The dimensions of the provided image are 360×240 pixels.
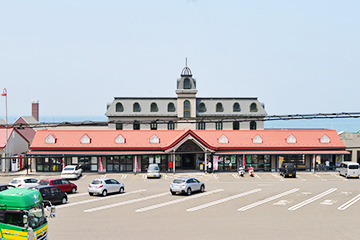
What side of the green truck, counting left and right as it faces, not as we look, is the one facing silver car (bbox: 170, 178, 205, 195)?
left

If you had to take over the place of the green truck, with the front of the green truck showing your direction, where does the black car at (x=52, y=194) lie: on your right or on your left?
on your left

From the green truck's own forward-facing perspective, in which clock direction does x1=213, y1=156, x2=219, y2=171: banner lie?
The banner is roughly at 9 o'clock from the green truck.

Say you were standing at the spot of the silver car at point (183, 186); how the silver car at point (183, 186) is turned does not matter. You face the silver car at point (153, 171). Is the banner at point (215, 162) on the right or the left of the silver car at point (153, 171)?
right

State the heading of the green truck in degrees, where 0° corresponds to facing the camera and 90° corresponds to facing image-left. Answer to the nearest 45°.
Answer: approximately 315°

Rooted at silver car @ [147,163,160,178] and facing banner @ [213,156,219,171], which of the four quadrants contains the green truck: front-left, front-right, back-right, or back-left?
back-right
